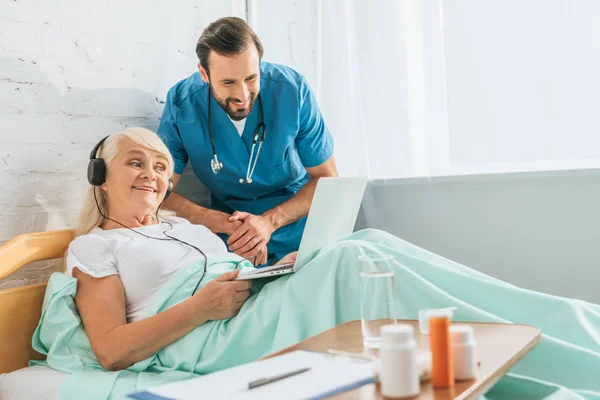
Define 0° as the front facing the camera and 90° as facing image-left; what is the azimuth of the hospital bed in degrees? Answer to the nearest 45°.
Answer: approximately 315°

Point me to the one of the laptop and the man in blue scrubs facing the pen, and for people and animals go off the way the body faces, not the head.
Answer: the man in blue scrubs

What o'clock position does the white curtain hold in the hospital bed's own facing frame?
The white curtain is roughly at 10 o'clock from the hospital bed.

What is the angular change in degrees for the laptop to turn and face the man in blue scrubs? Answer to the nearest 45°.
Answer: approximately 45° to its right

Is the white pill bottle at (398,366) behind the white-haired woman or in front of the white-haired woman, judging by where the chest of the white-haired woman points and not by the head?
in front

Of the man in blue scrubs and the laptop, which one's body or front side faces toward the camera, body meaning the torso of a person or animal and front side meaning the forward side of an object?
the man in blue scrubs

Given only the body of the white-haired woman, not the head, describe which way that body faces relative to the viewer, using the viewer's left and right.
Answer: facing the viewer and to the right of the viewer

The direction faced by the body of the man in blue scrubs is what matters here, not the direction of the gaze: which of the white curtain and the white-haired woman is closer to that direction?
the white-haired woman

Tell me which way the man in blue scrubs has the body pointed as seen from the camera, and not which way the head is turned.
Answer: toward the camera

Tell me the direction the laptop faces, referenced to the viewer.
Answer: facing away from the viewer and to the left of the viewer

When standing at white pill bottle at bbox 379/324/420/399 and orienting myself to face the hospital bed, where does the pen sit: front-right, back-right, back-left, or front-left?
front-left

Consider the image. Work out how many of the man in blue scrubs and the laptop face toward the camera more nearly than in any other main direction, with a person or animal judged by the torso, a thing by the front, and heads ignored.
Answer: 1

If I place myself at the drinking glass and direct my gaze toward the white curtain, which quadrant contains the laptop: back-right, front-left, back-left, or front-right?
front-left

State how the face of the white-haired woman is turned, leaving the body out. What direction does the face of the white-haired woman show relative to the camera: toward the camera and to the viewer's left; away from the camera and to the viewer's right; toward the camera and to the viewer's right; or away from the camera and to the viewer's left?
toward the camera and to the viewer's right
